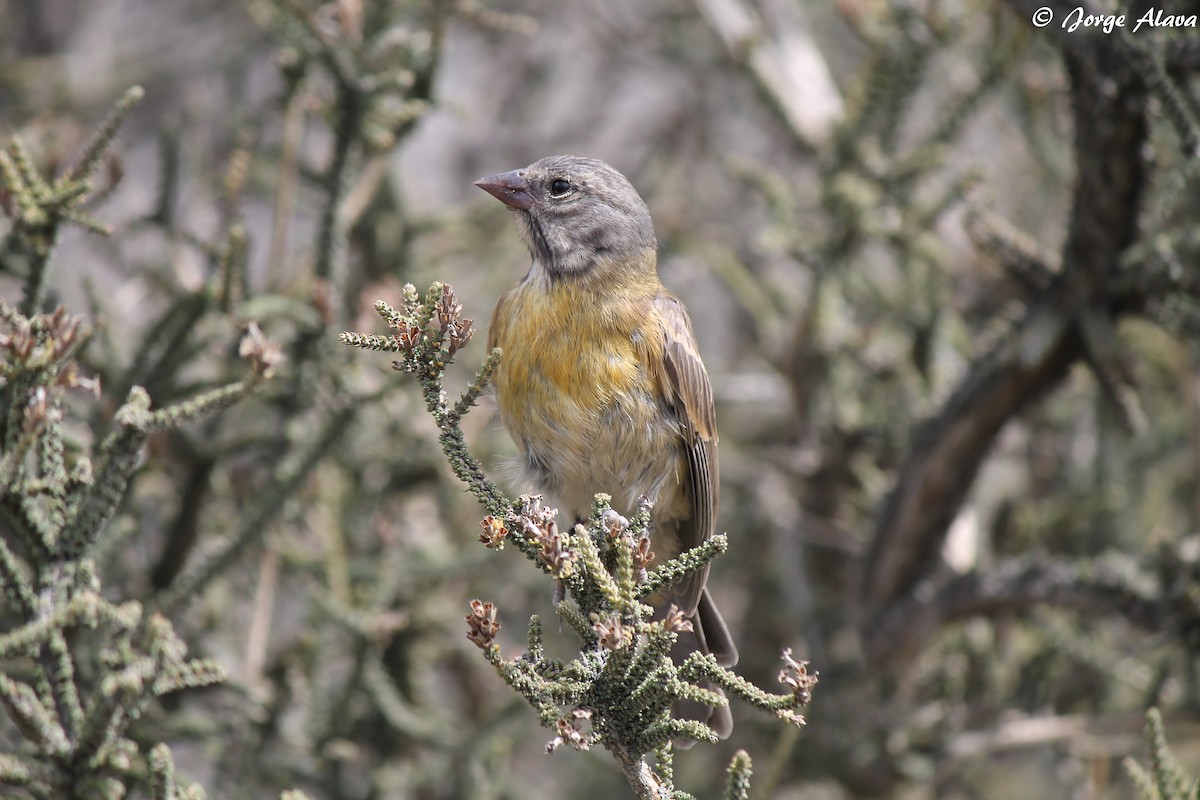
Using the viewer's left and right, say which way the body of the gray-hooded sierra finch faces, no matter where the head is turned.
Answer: facing the viewer and to the left of the viewer
